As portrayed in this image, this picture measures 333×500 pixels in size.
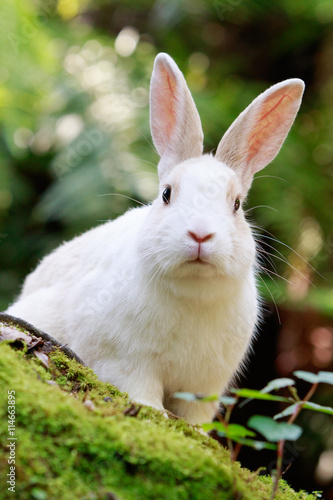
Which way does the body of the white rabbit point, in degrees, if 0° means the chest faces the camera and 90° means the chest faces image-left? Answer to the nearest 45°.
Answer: approximately 315°
